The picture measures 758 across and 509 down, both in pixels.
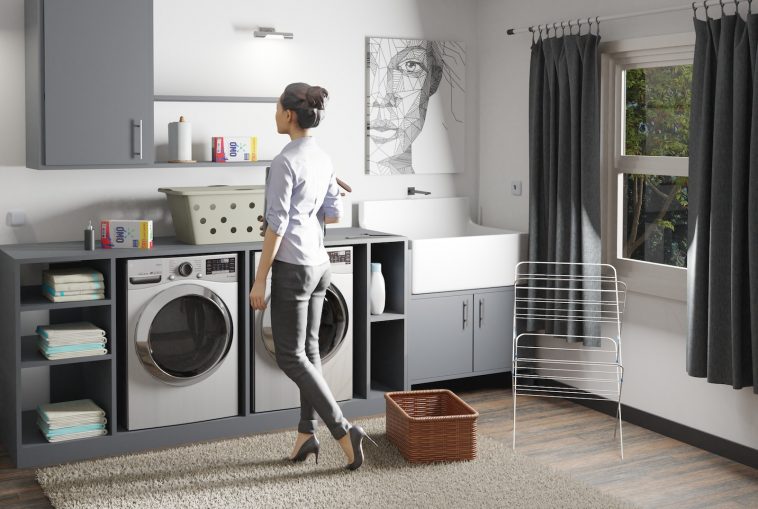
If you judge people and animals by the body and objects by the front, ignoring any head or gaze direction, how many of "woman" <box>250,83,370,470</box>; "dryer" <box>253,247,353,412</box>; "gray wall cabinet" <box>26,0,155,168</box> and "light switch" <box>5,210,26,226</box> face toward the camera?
3

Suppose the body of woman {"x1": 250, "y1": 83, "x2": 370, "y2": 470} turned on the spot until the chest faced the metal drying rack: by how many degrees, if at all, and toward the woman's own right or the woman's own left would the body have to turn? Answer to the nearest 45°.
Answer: approximately 90° to the woman's own right

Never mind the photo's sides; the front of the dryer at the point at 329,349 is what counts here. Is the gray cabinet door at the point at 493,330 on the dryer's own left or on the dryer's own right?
on the dryer's own left

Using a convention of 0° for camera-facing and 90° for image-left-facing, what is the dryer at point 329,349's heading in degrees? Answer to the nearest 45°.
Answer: approximately 0°
